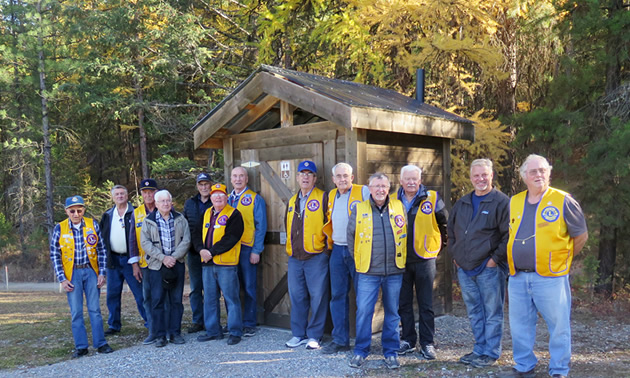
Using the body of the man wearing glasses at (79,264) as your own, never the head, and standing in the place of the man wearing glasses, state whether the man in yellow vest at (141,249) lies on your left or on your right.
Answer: on your left

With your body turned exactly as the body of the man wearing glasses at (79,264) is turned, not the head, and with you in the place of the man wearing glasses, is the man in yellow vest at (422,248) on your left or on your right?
on your left

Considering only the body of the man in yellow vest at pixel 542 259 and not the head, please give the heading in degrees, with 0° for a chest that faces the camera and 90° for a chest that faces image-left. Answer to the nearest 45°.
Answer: approximately 45°

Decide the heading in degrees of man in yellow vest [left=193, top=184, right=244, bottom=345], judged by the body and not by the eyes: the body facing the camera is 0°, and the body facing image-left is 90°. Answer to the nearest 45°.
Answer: approximately 45°

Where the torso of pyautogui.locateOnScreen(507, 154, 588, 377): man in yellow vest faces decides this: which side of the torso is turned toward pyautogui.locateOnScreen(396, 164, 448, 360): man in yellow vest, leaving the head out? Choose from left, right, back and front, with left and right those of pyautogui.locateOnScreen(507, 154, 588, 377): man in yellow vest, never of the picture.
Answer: right

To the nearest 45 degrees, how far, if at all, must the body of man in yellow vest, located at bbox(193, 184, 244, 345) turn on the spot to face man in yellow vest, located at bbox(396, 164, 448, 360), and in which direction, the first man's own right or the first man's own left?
approximately 90° to the first man's own left

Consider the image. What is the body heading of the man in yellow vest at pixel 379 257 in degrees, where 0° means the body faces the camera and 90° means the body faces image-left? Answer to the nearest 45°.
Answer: approximately 0°
